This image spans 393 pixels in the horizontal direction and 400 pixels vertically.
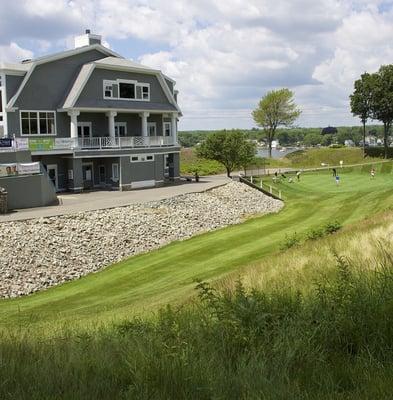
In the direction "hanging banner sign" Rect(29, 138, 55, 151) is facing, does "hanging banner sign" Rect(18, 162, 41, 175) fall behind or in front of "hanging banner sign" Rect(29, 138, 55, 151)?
in front

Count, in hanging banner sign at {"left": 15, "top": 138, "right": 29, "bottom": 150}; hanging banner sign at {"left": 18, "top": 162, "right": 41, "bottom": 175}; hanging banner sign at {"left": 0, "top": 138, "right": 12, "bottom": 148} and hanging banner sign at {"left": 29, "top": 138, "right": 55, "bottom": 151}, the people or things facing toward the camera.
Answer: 4

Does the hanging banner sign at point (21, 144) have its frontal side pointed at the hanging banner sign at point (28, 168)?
yes

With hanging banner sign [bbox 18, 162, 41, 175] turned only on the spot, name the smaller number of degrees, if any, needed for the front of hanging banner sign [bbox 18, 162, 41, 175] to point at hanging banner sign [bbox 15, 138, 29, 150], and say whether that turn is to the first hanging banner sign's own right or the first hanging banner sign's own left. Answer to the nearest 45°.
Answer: approximately 180°

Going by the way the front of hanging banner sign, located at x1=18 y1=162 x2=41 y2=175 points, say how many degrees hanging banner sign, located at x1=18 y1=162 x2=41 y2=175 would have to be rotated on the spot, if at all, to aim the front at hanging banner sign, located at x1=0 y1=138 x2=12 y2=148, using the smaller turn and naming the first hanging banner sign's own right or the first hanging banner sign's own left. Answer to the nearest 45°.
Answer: approximately 135° to the first hanging banner sign's own right

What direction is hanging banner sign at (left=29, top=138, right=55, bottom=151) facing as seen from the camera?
toward the camera

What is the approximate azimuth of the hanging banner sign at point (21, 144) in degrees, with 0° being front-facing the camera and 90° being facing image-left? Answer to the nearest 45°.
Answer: approximately 0°

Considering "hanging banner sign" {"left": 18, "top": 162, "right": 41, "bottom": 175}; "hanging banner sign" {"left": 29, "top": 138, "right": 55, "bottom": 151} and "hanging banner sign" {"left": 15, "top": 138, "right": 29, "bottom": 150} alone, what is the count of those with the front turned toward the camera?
3

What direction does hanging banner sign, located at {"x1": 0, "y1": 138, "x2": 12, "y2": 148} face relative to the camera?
toward the camera
